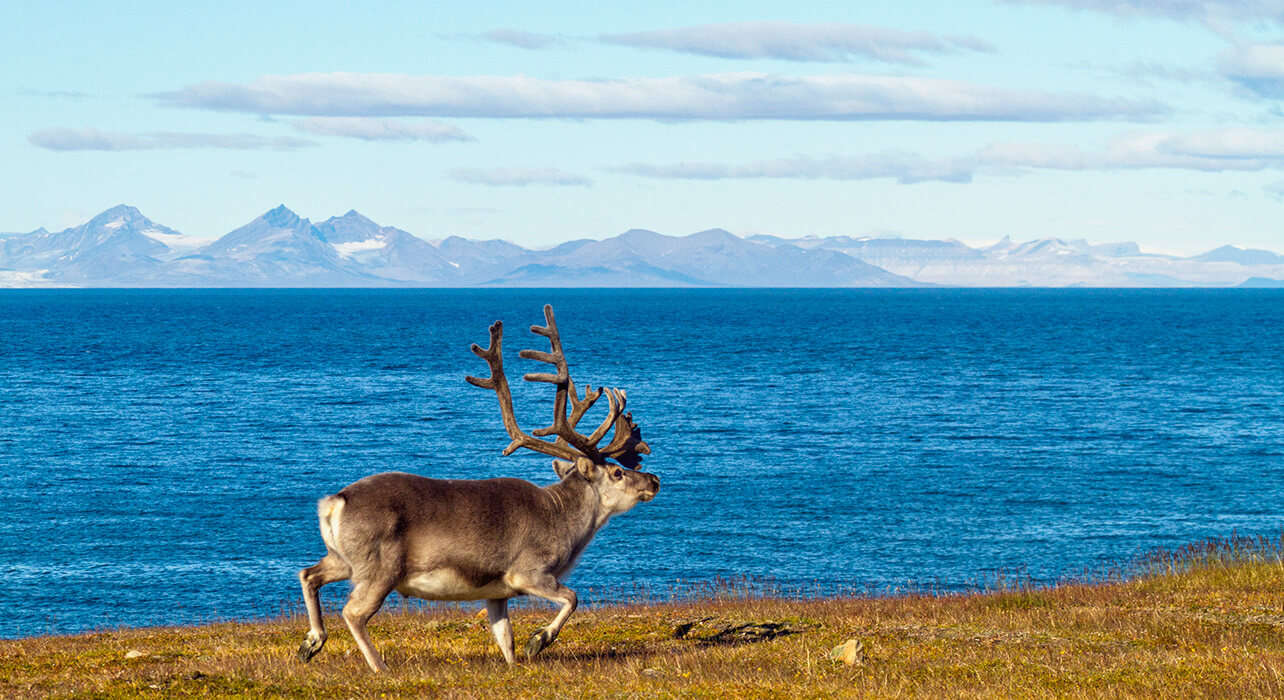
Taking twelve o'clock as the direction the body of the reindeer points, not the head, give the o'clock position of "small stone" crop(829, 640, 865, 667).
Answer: The small stone is roughly at 12 o'clock from the reindeer.

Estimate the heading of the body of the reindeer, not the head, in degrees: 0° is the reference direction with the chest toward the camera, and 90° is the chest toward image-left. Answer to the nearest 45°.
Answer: approximately 270°
